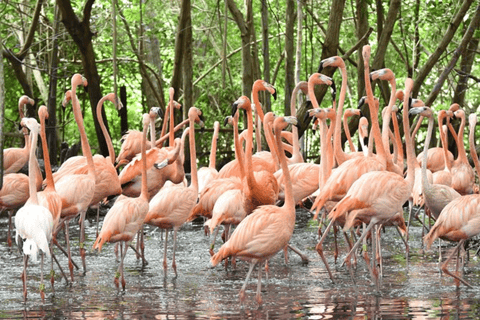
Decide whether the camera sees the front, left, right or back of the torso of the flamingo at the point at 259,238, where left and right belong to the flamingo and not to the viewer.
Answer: right

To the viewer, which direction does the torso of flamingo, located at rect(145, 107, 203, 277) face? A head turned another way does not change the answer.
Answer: to the viewer's right

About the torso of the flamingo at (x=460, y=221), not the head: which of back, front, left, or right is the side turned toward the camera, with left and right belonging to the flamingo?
right

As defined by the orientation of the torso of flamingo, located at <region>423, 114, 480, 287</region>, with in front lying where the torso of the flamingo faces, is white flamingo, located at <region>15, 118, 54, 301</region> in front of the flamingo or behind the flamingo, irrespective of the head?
behind

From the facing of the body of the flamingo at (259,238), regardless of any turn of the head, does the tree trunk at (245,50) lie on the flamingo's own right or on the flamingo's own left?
on the flamingo's own left

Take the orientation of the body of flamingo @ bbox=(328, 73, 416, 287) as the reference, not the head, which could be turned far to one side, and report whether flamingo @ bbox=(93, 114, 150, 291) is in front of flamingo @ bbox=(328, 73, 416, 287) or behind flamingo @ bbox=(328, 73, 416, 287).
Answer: behind

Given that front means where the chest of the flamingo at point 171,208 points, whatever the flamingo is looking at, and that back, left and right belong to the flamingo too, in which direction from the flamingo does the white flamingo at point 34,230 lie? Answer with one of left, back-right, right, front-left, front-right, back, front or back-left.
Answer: back-right

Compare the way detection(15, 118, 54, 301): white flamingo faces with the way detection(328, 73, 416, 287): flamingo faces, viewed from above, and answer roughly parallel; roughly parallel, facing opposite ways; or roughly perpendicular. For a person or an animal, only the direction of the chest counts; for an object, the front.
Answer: roughly perpendicular

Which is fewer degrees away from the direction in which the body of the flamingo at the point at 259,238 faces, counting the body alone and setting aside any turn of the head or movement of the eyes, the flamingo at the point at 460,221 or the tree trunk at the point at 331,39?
the flamingo
